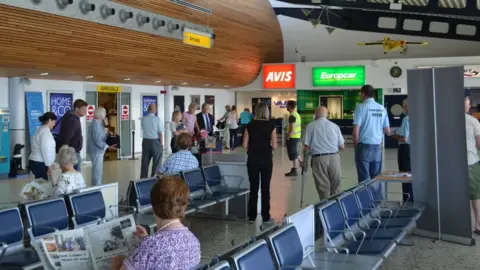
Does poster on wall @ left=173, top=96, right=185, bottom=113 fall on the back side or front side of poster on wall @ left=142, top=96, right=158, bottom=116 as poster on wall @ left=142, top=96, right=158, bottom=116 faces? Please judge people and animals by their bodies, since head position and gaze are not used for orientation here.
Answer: on the back side

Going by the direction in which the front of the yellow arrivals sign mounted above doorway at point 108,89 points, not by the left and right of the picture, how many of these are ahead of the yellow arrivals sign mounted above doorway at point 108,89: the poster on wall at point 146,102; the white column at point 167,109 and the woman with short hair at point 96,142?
1

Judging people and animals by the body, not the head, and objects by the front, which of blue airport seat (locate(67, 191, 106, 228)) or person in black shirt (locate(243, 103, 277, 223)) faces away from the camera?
the person in black shirt

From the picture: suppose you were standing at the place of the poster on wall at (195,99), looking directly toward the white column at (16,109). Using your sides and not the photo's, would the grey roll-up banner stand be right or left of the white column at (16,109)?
left

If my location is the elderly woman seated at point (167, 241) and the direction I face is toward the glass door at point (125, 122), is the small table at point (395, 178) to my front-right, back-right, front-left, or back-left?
front-right

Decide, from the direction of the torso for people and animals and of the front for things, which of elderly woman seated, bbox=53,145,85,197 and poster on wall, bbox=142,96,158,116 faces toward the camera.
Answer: the poster on wall

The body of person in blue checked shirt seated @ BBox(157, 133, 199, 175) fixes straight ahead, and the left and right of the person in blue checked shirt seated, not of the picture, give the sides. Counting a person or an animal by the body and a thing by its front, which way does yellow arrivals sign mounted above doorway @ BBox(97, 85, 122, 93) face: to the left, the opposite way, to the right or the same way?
the opposite way

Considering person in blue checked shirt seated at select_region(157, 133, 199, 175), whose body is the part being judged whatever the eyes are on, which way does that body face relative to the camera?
away from the camera

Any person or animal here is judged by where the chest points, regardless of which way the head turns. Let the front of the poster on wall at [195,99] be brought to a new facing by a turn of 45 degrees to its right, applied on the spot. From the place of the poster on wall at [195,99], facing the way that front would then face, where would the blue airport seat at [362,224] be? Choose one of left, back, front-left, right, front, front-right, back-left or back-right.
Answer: front-left

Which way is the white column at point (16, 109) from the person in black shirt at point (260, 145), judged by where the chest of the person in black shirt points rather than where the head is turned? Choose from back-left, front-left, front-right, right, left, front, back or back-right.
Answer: front-left

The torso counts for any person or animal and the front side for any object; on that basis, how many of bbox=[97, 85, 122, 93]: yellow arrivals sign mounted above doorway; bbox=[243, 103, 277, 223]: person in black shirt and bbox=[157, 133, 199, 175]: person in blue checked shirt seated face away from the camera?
2

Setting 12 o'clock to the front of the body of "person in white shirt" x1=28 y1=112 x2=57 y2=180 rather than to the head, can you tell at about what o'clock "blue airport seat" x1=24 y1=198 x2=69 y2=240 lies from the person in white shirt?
The blue airport seat is roughly at 3 o'clock from the person in white shirt.

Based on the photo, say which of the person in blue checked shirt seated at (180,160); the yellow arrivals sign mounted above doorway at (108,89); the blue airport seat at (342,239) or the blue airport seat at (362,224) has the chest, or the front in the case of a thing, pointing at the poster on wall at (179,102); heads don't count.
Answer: the person in blue checked shirt seated
